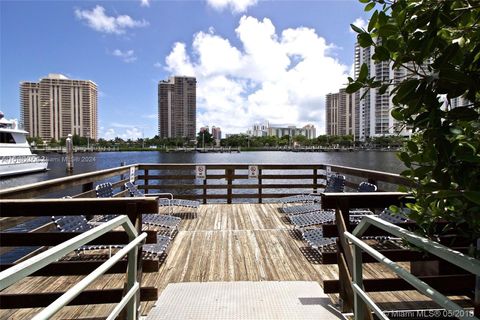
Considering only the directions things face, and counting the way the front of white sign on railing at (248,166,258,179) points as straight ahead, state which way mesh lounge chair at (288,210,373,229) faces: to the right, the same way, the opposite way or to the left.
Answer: to the right

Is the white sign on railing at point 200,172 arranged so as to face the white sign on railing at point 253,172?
no

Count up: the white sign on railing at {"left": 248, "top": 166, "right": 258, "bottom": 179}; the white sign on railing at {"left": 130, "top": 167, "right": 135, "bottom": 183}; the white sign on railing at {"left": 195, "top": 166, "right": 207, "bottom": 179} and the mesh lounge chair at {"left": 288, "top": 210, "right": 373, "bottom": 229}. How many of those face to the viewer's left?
1

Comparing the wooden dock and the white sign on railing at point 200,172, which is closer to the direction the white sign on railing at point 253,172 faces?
the wooden dock

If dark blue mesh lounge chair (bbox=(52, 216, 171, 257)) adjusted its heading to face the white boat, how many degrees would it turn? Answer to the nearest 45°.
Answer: approximately 90° to its left

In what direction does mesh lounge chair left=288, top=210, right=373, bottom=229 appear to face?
to the viewer's left

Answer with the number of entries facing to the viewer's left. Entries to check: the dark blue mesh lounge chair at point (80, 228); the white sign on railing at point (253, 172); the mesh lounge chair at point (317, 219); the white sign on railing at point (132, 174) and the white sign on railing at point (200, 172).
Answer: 1

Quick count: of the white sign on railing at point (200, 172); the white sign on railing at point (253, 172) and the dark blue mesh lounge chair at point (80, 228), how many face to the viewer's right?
1

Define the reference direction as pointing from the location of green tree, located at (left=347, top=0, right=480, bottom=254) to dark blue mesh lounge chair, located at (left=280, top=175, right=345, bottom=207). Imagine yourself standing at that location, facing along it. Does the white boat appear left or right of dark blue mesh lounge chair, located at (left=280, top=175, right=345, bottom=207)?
left

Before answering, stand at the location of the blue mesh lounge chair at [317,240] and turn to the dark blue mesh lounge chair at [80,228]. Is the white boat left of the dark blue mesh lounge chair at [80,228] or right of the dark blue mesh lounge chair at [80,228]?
right

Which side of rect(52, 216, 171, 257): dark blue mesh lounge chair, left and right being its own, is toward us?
right

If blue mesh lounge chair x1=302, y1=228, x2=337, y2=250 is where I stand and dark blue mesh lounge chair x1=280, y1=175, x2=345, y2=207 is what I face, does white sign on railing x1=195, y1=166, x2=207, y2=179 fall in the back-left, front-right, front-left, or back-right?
front-left

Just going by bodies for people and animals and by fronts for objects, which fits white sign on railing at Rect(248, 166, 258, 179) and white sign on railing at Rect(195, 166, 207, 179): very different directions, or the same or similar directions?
same or similar directions

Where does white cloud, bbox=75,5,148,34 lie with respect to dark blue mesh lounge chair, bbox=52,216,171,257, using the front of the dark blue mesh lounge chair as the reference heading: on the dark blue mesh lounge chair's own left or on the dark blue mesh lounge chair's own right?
on the dark blue mesh lounge chair's own left

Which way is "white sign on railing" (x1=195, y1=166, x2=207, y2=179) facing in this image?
toward the camera

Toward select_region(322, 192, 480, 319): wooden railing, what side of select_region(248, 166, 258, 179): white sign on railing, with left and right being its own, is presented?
front

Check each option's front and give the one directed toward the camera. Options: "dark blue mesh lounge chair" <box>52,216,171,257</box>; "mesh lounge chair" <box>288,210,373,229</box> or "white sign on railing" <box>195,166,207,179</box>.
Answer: the white sign on railing

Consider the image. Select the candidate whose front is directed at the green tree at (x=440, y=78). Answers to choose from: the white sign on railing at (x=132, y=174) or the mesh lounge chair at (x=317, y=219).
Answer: the white sign on railing

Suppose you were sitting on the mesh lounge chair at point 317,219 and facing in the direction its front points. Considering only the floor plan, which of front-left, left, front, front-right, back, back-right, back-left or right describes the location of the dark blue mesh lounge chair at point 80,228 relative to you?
front-left
